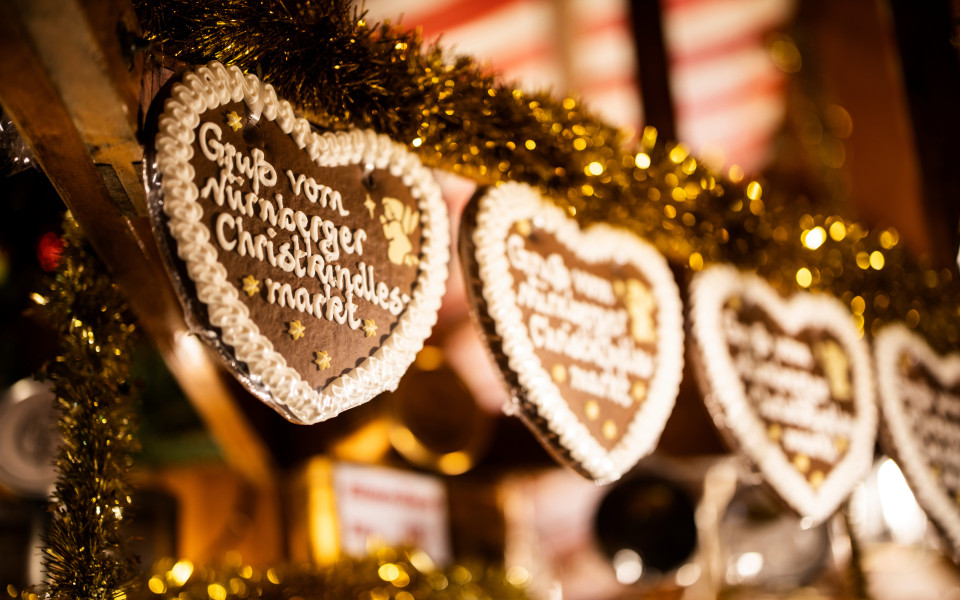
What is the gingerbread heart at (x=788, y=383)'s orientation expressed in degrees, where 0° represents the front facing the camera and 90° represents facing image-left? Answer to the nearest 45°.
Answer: approximately 315°

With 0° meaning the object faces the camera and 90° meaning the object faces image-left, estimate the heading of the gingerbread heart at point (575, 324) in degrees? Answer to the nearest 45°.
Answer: approximately 315°

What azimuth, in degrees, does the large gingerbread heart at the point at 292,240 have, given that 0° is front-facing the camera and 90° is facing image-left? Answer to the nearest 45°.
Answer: approximately 315°

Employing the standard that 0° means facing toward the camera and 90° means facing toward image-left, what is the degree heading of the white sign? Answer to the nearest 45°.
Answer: approximately 315°
